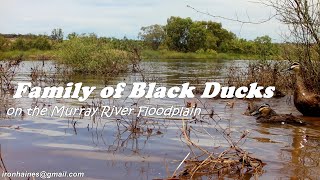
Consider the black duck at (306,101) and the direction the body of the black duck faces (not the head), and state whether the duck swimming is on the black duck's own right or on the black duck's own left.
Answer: on the black duck's own left

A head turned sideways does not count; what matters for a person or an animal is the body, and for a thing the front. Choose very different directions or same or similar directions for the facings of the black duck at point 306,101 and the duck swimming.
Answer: same or similar directions

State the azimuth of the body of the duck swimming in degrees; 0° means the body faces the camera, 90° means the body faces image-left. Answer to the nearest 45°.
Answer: approximately 90°

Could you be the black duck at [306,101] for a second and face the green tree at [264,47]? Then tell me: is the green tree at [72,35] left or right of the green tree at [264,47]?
left

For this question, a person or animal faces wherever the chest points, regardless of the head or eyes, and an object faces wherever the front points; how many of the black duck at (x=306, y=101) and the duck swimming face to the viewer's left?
2

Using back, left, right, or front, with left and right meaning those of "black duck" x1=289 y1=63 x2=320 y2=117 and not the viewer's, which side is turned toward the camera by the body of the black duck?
left

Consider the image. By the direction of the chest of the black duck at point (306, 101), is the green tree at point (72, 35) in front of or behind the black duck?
in front

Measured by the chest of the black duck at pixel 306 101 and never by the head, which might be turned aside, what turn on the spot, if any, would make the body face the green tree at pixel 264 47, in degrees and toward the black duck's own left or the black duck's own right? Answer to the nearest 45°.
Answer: approximately 90° to the black duck's own right

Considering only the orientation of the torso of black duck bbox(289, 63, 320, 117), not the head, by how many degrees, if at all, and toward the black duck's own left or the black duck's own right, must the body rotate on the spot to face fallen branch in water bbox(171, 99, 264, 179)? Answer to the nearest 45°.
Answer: approximately 90° to the black duck's own left

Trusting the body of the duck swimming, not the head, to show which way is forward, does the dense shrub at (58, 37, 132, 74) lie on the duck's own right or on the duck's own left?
on the duck's own right

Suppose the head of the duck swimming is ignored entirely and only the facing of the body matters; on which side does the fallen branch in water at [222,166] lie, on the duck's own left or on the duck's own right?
on the duck's own left

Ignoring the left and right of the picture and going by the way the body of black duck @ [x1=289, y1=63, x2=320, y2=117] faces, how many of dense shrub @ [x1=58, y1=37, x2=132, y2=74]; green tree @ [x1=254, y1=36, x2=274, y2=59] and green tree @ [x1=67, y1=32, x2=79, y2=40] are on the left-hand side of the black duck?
0

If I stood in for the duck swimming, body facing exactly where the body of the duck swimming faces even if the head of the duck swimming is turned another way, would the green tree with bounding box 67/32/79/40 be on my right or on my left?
on my right

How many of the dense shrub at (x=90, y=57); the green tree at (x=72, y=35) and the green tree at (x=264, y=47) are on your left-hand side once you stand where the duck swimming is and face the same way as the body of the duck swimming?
0
